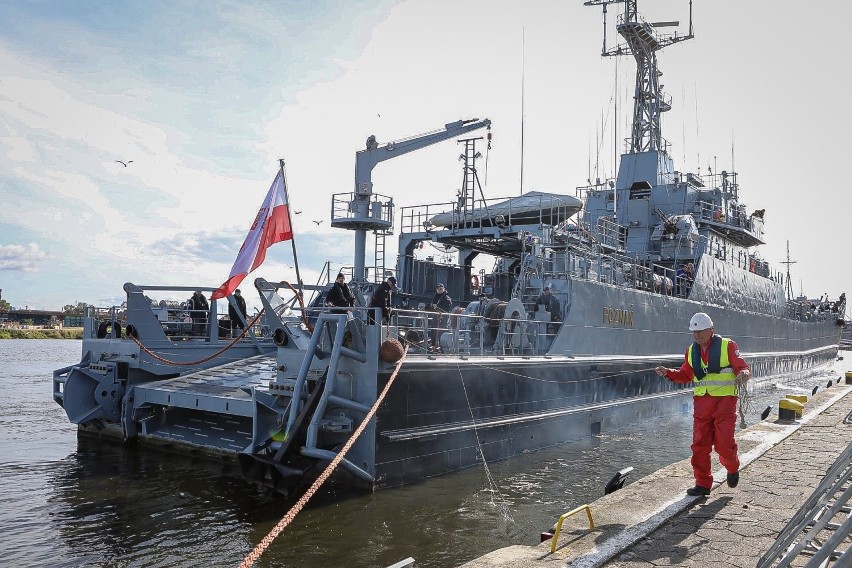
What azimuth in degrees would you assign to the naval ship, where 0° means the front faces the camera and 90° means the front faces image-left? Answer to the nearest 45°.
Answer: approximately 225°

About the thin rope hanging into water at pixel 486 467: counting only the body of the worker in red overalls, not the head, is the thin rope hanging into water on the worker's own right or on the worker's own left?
on the worker's own right

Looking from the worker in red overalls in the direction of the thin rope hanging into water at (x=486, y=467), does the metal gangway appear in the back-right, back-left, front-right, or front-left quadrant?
back-left

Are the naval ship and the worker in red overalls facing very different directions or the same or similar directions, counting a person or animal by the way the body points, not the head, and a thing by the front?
very different directions

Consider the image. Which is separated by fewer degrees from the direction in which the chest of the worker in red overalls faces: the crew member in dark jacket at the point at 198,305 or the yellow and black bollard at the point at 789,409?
the crew member in dark jacket

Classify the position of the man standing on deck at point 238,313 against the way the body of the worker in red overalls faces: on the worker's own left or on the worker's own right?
on the worker's own right

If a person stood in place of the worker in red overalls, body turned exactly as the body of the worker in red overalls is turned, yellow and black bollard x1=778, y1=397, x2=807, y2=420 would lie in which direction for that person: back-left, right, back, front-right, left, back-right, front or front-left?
back-right
